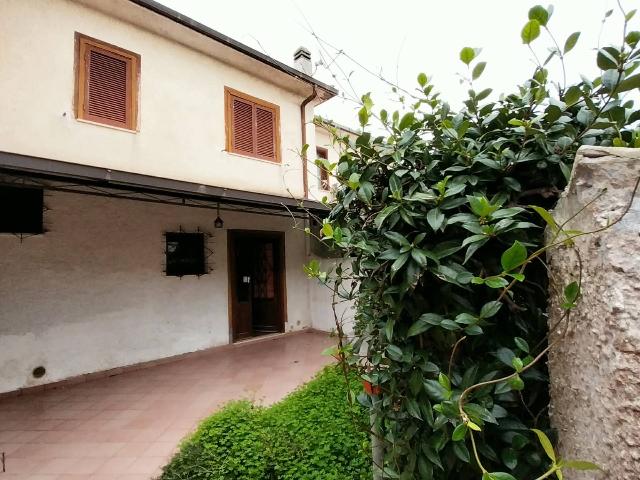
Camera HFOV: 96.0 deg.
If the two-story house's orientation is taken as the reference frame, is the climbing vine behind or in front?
in front

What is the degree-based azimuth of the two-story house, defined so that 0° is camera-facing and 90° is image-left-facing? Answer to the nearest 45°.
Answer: approximately 315°

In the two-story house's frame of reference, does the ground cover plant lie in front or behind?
in front

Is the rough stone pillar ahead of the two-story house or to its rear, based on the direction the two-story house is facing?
ahead
